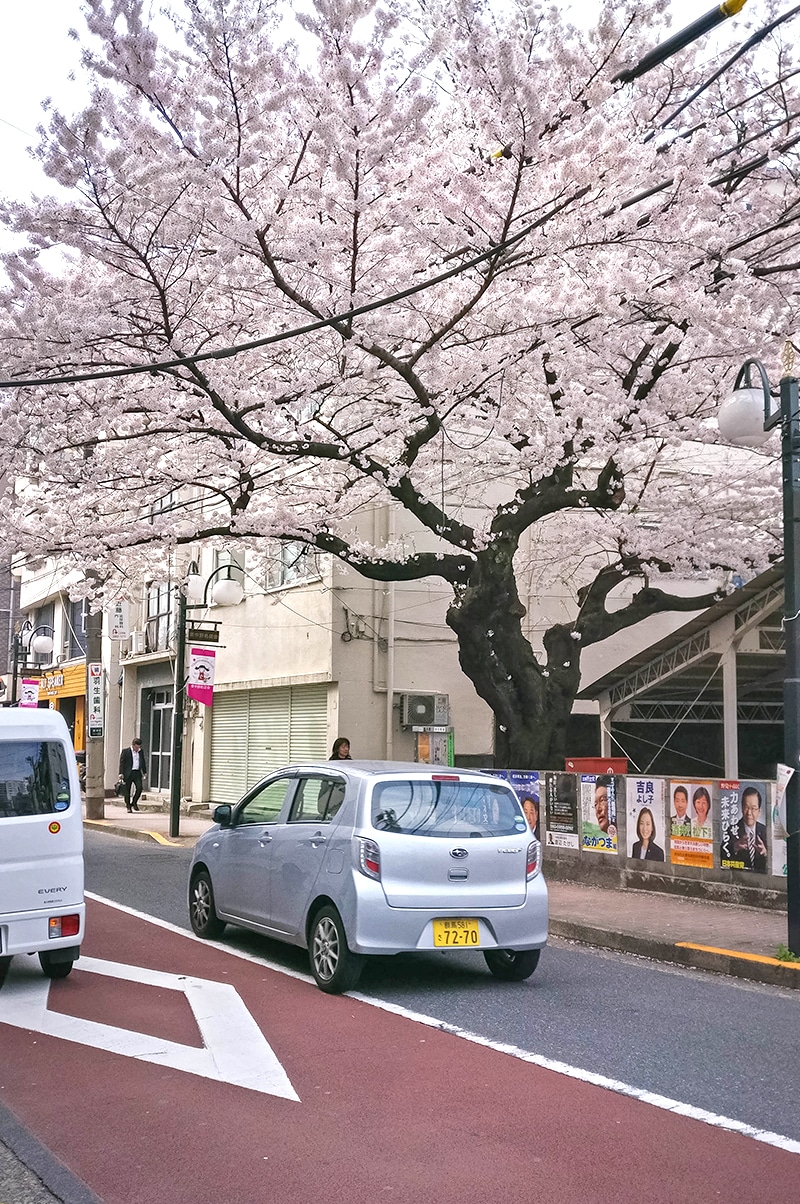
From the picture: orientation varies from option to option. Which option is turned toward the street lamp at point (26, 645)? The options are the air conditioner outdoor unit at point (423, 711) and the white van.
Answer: the white van

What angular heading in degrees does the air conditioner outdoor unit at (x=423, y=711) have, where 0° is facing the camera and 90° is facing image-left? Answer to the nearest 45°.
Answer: approximately 0°

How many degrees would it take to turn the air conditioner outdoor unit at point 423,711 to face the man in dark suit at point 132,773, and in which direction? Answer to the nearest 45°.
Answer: approximately 135° to its right

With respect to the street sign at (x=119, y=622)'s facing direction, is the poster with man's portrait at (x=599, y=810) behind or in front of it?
in front

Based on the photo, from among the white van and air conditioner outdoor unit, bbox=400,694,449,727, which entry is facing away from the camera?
the white van

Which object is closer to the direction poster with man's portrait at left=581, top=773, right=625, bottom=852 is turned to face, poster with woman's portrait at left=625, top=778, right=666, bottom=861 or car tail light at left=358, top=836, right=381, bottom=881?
the car tail light

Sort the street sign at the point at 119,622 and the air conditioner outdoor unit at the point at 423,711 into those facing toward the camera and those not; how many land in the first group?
2

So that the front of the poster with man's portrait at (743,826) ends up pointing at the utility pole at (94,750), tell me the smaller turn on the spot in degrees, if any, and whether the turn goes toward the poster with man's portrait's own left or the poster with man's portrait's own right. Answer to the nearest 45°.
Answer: approximately 90° to the poster with man's portrait's own right

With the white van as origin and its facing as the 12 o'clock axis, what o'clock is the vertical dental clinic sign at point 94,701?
The vertical dental clinic sign is roughly at 12 o'clock from the white van.

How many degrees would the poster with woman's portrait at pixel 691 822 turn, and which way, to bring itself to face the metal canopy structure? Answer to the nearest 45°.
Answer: approximately 135° to its right

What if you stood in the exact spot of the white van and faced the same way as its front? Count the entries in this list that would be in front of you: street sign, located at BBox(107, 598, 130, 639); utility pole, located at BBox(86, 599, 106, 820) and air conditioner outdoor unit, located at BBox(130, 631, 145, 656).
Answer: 3

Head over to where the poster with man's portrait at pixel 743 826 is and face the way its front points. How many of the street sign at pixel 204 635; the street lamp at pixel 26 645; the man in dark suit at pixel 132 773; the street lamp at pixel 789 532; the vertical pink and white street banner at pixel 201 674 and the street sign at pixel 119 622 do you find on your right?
5

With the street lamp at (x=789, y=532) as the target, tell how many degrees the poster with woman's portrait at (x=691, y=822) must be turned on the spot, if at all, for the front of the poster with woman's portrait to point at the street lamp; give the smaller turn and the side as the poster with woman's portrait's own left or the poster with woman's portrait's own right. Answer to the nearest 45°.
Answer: approximately 45° to the poster with woman's portrait's own left

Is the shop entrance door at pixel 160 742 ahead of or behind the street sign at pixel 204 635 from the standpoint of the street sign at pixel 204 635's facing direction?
behind

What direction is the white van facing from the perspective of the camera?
away from the camera
